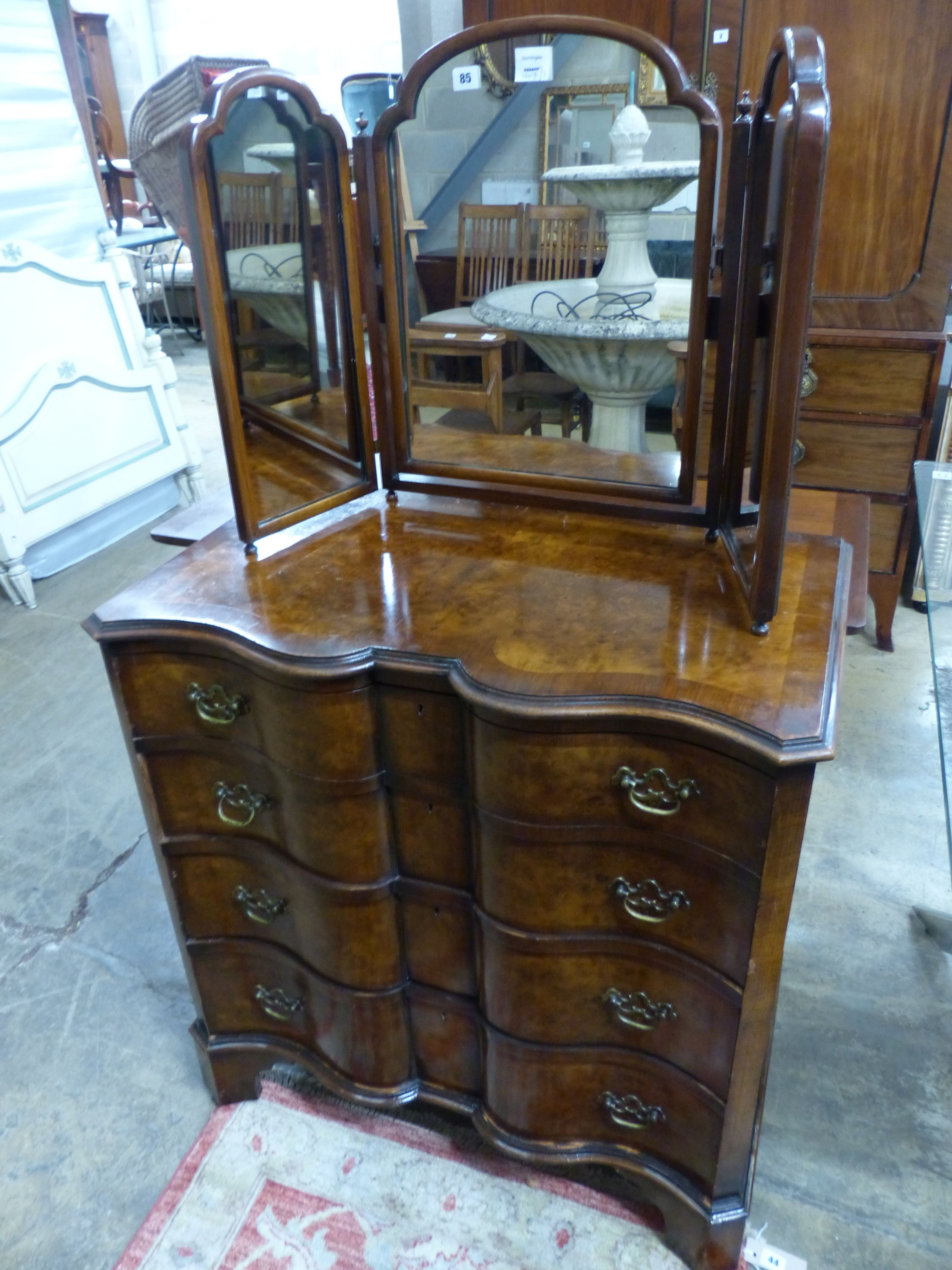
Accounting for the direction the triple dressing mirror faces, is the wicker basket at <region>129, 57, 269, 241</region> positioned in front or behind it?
behind

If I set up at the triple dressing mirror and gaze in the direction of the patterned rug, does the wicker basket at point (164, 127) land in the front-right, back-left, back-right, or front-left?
back-right

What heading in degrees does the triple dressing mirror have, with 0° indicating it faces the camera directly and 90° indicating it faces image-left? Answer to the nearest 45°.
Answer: approximately 0°
